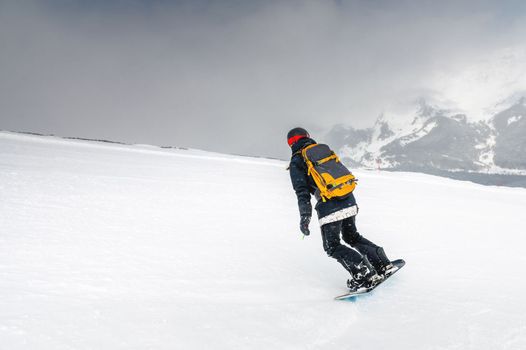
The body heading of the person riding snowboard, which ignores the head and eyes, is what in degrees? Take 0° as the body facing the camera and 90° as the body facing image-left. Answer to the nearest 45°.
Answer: approximately 135°
